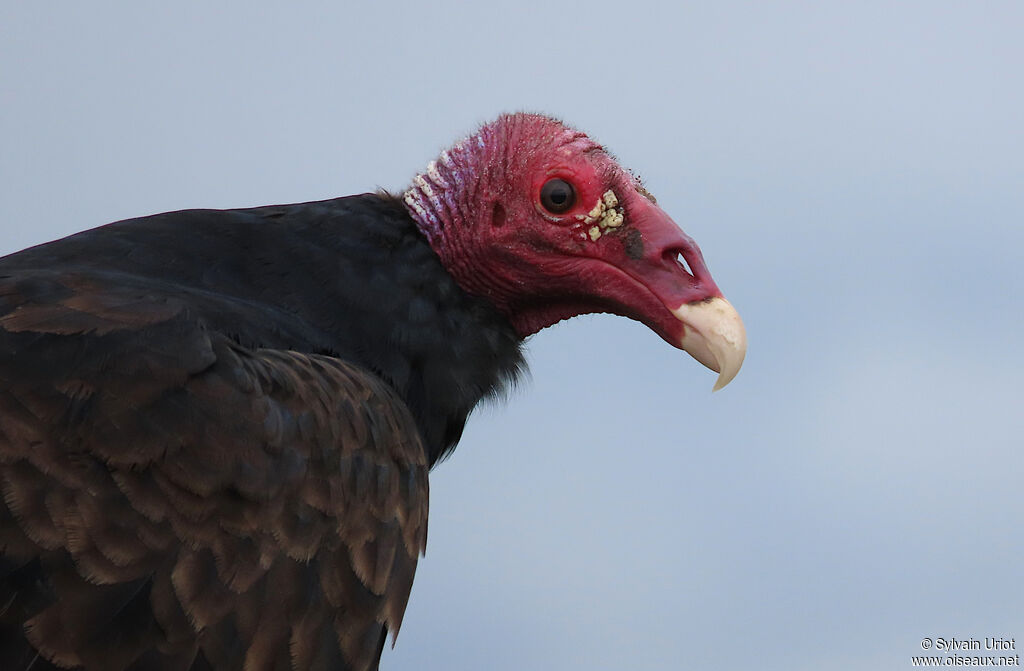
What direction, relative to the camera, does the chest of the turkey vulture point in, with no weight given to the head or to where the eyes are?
to the viewer's right
